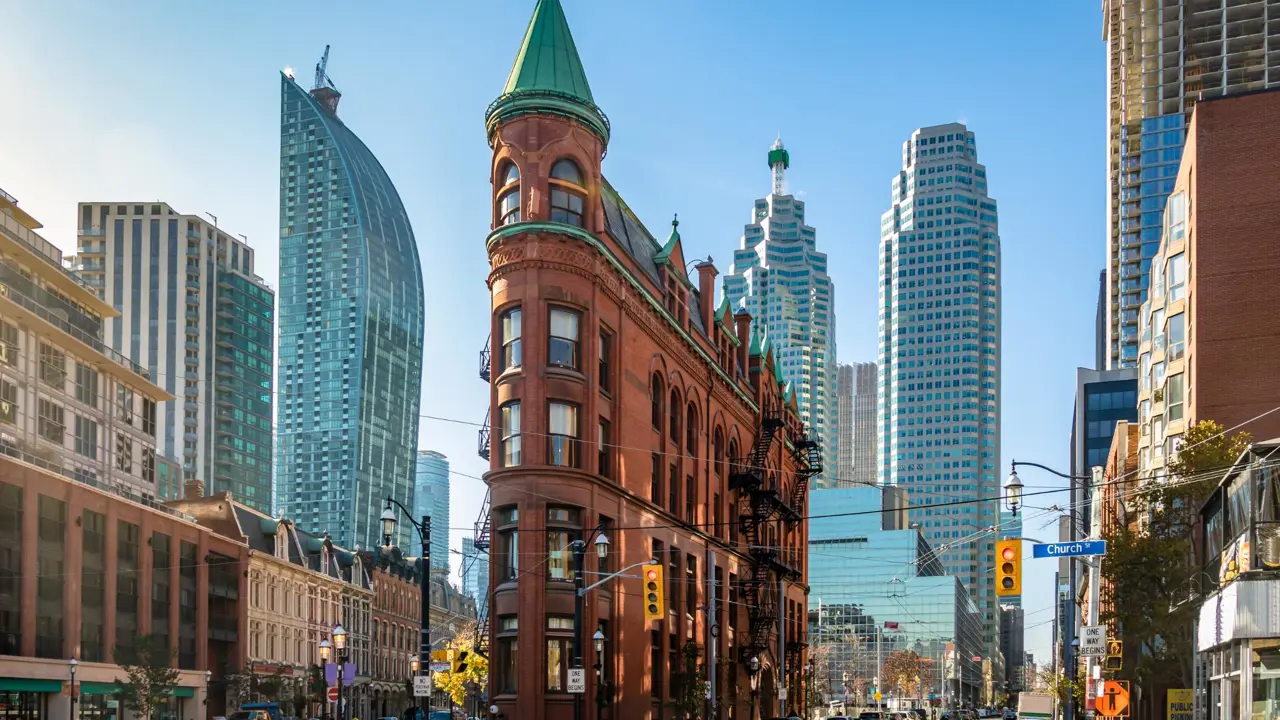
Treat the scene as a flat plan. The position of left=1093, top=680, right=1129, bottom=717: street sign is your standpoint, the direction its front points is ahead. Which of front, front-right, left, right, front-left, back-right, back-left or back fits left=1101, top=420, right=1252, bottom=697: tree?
back

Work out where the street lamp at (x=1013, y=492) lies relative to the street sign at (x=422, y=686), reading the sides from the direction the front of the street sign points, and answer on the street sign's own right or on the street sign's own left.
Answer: on the street sign's own left

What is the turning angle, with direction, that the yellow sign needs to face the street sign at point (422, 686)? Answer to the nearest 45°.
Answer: approximately 45° to its right
